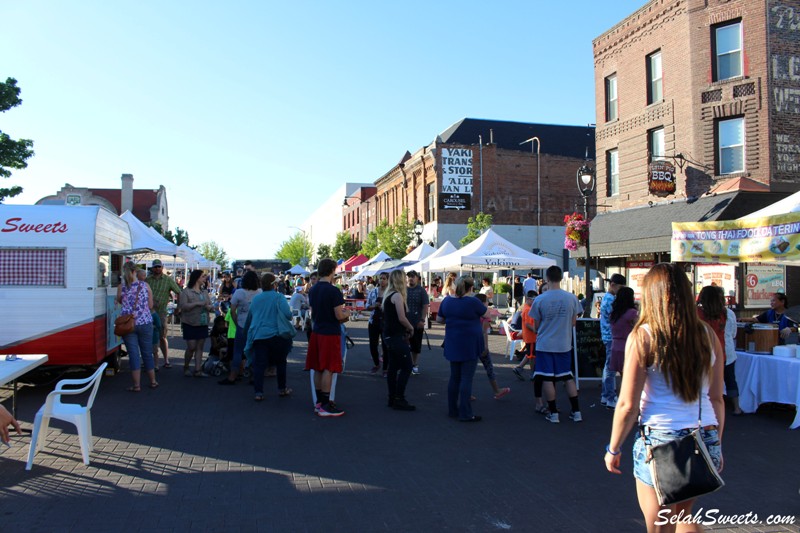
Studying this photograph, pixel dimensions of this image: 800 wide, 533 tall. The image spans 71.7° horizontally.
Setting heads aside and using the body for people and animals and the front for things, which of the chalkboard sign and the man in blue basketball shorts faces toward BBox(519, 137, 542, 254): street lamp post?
the man in blue basketball shorts

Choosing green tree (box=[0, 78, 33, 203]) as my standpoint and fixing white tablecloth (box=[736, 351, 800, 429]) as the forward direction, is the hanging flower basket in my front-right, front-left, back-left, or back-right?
front-left

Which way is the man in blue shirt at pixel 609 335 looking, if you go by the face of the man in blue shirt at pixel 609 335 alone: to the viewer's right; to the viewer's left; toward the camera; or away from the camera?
to the viewer's left

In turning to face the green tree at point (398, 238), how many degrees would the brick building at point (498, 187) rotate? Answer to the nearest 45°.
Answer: approximately 45° to its right

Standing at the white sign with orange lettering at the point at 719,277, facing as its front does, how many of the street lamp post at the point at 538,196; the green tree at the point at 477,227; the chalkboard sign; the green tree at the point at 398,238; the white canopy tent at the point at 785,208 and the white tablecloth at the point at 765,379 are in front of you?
3

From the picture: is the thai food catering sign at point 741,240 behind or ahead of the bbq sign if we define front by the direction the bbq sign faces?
ahead

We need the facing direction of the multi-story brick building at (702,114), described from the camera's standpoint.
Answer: facing the viewer and to the left of the viewer

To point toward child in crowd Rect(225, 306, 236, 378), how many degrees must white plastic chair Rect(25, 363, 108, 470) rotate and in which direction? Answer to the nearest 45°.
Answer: approximately 135° to its right

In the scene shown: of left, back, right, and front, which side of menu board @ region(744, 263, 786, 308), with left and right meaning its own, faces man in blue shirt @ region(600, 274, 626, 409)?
front

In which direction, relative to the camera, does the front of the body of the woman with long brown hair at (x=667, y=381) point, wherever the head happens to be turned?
away from the camera

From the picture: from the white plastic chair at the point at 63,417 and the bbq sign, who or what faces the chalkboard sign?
the bbq sign

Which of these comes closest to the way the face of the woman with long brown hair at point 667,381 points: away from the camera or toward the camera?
away from the camera

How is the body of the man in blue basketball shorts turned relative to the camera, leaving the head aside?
away from the camera

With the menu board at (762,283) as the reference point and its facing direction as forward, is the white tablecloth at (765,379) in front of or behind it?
in front

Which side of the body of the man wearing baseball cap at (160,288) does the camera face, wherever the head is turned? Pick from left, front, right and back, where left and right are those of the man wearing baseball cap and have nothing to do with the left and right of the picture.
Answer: front

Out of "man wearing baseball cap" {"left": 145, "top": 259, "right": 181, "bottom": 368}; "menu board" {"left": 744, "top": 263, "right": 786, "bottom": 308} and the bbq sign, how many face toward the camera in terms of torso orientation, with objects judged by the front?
3

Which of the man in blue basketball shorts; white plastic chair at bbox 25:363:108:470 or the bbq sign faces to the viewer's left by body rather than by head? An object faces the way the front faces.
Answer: the white plastic chair

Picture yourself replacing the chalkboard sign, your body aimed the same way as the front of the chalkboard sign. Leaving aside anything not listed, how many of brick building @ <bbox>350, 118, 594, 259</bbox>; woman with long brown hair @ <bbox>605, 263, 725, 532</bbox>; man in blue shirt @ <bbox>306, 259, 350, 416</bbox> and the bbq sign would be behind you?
2
